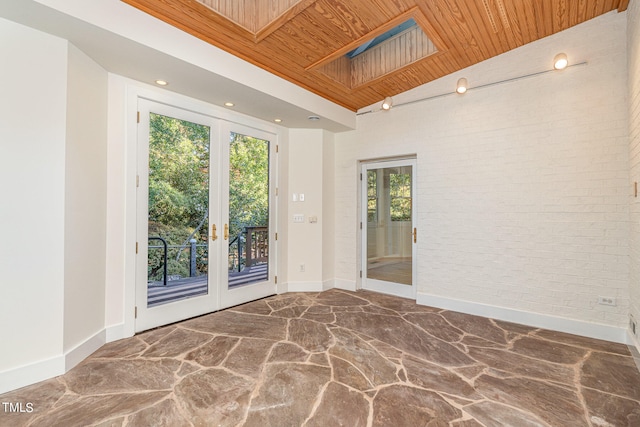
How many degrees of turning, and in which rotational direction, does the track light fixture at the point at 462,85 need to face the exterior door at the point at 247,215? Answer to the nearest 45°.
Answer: approximately 90° to its right

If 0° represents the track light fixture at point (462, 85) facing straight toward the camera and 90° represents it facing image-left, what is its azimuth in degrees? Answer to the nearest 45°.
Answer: approximately 0°

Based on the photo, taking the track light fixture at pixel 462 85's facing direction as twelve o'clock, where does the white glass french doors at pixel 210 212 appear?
The white glass french doors is roughly at 2 o'clock from the track light fixture.

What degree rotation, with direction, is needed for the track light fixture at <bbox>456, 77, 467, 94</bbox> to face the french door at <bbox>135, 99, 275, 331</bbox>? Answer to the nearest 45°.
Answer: approximately 45° to its right

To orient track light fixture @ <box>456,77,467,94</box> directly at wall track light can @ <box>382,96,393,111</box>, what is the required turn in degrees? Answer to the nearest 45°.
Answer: approximately 90° to its right

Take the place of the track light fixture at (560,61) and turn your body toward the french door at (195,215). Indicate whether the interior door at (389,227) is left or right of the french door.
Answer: right

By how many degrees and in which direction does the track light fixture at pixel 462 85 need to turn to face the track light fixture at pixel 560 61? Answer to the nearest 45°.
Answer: approximately 90° to its left
